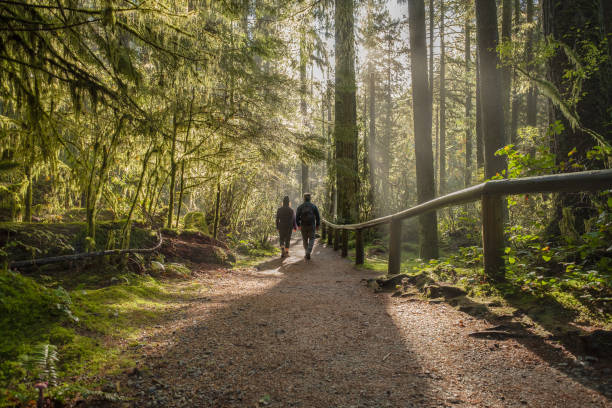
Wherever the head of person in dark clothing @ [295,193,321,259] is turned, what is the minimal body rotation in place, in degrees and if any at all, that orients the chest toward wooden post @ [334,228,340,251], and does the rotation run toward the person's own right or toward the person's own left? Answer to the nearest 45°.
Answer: approximately 45° to the person's own right

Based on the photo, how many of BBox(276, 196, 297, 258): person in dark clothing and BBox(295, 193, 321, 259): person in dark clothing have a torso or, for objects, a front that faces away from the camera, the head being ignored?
2

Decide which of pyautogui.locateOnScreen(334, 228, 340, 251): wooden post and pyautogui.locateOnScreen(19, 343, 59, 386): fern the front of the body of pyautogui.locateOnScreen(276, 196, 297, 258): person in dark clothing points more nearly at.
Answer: the wooden post

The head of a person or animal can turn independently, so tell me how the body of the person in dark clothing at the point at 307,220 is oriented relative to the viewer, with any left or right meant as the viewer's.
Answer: facing away from the viewer

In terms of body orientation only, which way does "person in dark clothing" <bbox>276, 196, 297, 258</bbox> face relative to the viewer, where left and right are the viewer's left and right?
facing away from the viewer

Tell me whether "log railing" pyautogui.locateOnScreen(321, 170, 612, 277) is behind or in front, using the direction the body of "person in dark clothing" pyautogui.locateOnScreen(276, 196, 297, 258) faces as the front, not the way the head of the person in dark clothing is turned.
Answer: behind

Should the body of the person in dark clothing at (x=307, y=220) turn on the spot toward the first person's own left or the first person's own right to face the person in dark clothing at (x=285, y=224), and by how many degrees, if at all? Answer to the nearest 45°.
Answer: approximately 45° to the first person's own left
